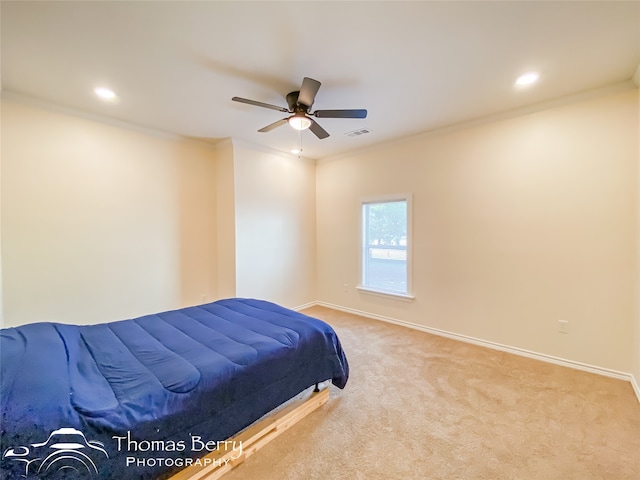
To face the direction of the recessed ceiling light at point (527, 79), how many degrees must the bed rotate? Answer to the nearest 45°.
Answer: approximately 45° to its right

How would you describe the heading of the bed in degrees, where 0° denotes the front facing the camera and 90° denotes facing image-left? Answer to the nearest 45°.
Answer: approximately 225°
